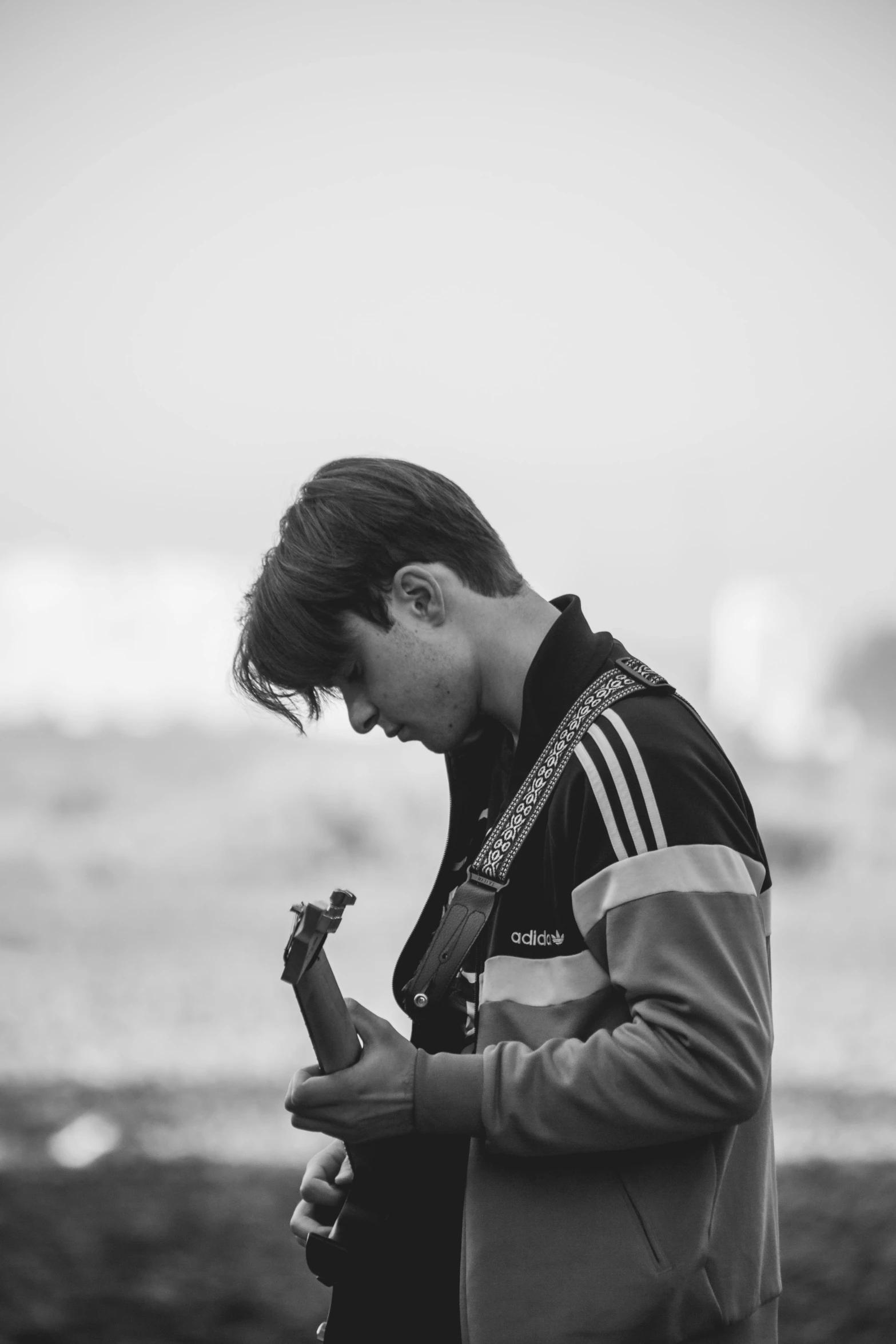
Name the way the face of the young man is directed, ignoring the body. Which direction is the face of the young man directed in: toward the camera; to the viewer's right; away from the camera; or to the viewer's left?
to the viewer's left

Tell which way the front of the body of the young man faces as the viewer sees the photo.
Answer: to the viewer's left
